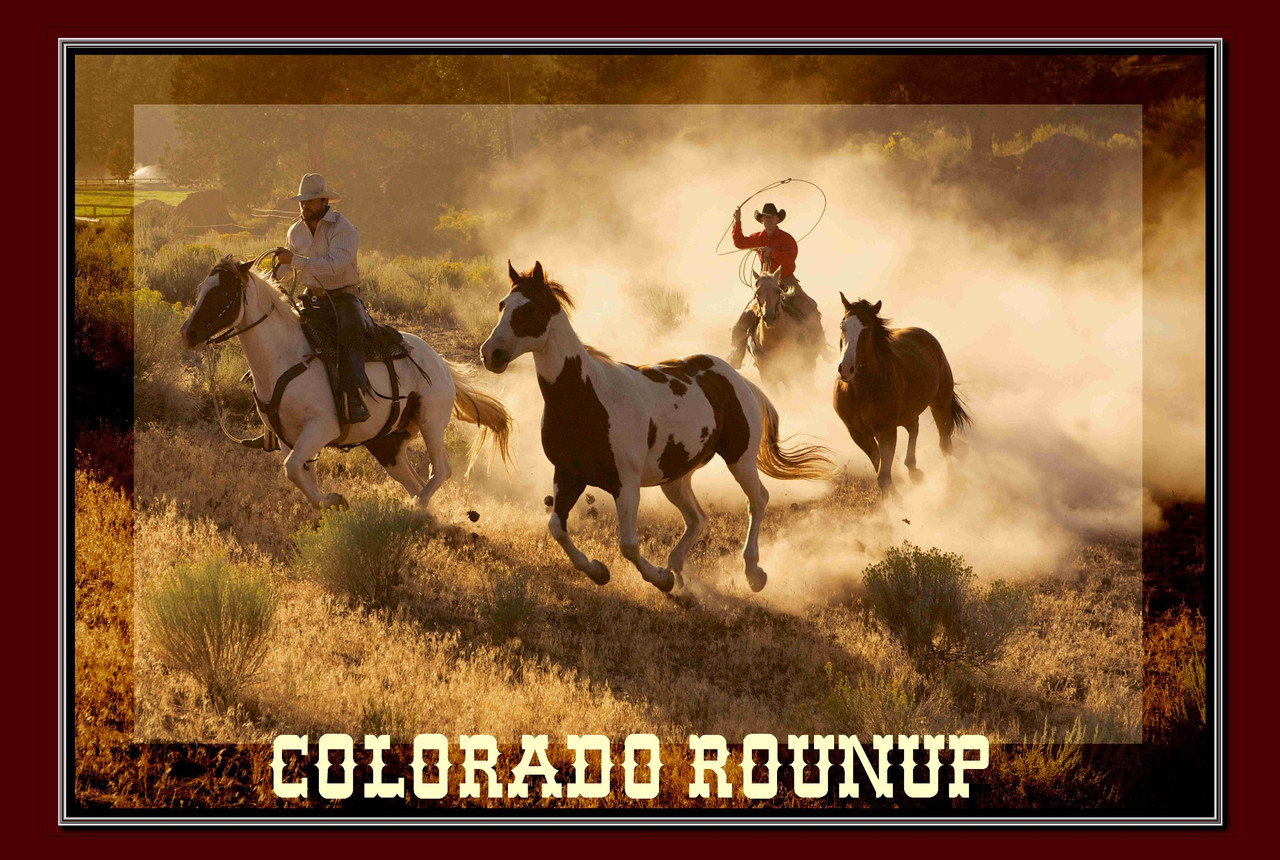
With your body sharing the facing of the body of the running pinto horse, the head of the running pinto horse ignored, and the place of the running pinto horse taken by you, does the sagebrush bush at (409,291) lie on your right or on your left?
on your right

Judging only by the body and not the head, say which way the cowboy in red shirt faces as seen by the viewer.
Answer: toward the camera

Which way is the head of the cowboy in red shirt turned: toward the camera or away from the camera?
toward the camera

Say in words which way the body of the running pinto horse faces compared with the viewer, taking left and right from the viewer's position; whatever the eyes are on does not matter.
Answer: facing the viewer and to the left of the viewer
